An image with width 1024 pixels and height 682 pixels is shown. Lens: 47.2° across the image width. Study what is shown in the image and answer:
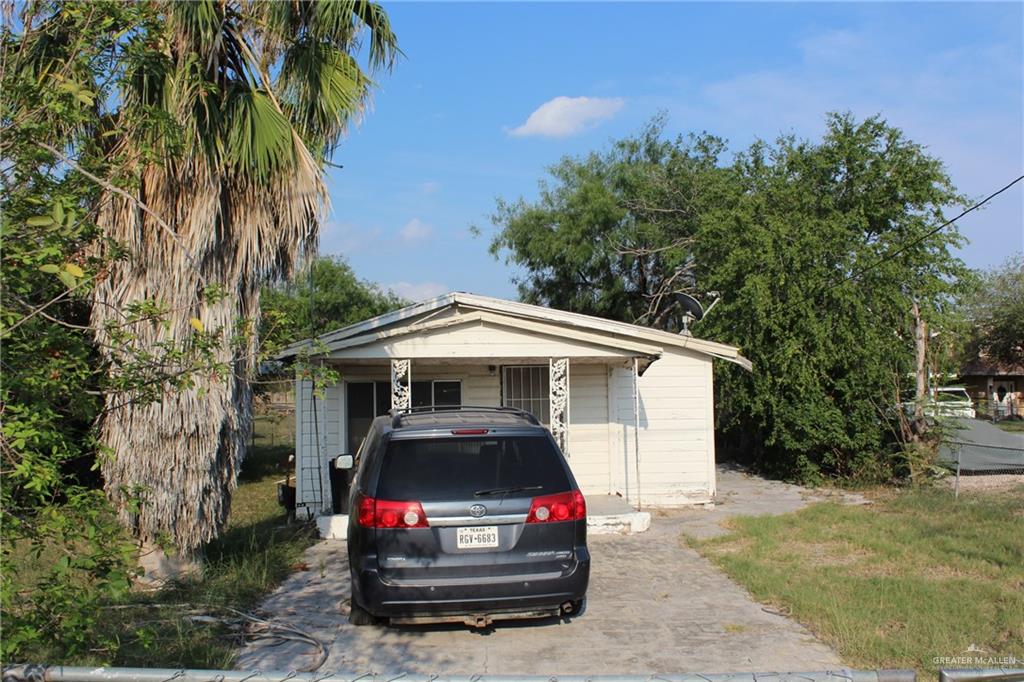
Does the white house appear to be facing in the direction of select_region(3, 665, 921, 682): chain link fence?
yes

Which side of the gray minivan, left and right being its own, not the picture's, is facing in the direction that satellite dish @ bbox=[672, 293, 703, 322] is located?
front

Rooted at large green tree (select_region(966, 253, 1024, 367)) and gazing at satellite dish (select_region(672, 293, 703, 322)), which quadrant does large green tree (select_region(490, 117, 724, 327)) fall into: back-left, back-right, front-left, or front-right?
front-right

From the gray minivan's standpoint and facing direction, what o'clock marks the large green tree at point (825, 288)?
The large green tree is roughly at 1 o'clock from the gray minivan.

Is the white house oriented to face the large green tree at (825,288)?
no

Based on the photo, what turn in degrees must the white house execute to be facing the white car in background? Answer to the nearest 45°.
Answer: approximately 90° to its left

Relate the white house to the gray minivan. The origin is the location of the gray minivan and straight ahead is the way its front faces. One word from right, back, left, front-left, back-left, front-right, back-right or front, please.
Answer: front

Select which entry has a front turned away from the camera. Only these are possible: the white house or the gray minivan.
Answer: the gray minivan

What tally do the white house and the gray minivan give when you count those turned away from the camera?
1

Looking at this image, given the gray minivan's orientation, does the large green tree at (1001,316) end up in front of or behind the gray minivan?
in front

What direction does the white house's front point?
toward the camera

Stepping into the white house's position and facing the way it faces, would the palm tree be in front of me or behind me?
in front

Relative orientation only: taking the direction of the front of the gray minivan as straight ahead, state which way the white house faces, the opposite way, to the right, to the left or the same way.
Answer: the opposite way

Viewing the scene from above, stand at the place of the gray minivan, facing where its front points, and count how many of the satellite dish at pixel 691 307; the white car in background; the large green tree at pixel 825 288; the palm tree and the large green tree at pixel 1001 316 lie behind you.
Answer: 0

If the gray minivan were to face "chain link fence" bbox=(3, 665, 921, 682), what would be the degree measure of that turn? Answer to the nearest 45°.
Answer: approximately 180°

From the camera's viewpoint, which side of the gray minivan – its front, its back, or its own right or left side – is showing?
back

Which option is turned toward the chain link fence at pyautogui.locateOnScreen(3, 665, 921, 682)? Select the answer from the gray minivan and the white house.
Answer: the white house

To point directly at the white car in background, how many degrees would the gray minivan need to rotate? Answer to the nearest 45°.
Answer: approximately 45° to its right
